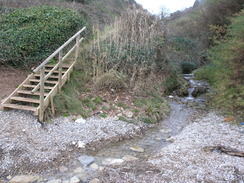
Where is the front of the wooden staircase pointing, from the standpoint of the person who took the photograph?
facing the viewer and to the left of the viewer

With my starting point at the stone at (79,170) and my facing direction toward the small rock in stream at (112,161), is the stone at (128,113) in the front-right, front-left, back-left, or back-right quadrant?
front-left

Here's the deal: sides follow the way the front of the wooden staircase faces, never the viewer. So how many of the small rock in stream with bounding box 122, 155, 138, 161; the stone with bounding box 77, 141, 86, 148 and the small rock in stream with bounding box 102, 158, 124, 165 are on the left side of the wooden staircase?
3

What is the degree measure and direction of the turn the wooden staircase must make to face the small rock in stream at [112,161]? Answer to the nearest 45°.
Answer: approximately 90° to its left

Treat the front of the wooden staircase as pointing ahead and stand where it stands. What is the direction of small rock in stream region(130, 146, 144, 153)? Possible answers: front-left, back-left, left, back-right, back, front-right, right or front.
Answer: left

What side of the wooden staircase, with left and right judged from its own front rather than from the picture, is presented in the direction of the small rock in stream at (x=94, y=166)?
front

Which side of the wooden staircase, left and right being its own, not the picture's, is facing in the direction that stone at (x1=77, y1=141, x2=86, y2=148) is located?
left

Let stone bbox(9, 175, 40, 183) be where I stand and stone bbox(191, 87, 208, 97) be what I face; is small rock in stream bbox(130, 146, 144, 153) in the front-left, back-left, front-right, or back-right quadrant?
front-right

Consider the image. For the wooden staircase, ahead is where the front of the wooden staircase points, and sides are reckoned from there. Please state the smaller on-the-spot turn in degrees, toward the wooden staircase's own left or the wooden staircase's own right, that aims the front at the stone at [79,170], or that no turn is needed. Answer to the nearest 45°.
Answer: approximately 45° to the wooden staircase's own left

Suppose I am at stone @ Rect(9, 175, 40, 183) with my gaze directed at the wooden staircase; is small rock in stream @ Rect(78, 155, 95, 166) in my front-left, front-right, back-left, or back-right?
front-right

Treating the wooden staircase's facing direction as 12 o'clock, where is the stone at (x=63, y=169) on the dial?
The stone is roughly at 10 o'clock from the wooden staircase.

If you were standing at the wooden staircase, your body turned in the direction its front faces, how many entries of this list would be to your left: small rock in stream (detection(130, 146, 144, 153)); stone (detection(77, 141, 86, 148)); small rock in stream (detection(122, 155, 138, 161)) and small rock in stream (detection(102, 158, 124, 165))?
4

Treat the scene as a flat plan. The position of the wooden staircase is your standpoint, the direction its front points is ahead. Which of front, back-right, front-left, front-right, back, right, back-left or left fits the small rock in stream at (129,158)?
left

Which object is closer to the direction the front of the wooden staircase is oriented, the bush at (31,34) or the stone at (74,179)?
the stone

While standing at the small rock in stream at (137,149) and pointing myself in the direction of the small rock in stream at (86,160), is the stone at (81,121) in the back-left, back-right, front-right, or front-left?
front-right

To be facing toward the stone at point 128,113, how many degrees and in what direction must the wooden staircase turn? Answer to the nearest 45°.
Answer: approximately 135° to its left

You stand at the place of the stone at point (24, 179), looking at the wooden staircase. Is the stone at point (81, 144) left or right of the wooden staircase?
right

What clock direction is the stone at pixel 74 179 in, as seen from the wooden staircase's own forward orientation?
The stone is roughly at 10 o'clock from the wooden staircase.
